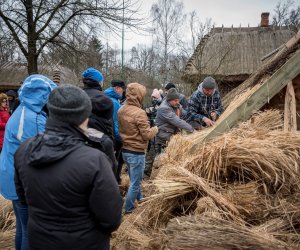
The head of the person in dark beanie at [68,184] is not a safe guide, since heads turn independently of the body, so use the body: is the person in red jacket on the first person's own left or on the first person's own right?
on the first person's own left

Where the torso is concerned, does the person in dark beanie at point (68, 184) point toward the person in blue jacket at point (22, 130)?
no

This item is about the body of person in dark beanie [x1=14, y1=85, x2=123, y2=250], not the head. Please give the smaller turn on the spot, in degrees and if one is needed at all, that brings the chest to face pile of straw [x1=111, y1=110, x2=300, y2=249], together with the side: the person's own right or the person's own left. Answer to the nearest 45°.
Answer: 0° — they already face it

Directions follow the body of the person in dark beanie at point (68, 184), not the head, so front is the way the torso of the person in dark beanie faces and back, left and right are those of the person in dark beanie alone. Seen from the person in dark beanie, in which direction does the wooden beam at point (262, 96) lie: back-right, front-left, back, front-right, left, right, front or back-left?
front

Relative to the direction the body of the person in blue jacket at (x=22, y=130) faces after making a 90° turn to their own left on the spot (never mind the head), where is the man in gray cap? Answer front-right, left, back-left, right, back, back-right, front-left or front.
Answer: right

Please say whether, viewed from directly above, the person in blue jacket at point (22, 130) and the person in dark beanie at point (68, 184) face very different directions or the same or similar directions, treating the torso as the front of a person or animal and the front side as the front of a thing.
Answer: same or similar directions

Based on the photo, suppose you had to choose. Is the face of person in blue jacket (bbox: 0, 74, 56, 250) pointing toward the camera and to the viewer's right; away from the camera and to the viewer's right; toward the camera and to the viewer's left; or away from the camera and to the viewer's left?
away from the camera and to the viewer's right

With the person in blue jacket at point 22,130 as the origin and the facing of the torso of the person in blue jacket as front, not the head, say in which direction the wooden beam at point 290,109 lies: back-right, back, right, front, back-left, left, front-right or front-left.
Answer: front-right

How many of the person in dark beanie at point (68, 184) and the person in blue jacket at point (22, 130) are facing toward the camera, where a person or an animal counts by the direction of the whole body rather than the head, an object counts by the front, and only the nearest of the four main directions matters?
0

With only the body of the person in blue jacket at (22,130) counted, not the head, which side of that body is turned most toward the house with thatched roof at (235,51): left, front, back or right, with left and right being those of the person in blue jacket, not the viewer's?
front

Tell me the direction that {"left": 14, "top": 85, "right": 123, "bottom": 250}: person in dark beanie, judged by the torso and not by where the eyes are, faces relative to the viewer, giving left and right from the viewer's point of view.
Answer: facing away from the viewer and to the right of the viewer

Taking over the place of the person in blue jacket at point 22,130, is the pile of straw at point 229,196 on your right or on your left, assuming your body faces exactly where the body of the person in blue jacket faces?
on your right

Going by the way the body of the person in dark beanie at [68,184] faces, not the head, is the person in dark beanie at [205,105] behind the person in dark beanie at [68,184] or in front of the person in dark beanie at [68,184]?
in front

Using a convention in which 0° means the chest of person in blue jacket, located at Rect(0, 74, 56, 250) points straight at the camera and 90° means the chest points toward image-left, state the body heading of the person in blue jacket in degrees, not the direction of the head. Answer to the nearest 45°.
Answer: approximately 225°

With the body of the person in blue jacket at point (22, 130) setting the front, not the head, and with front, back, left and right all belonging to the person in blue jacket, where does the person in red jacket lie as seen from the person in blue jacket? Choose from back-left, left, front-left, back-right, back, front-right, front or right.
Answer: front-left

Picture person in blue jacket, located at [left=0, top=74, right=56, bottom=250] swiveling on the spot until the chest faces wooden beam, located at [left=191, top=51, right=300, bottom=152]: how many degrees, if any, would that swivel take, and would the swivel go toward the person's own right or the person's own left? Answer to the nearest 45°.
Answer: approximately 45° to the person's own right

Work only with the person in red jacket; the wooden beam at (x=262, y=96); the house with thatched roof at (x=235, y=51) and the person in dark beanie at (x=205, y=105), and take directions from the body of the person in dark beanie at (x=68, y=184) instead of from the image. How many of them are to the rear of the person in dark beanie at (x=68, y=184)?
0

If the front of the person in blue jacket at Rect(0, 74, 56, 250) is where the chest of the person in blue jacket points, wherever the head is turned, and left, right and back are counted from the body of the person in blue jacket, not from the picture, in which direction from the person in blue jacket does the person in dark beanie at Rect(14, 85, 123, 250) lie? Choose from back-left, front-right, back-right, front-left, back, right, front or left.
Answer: back-right
